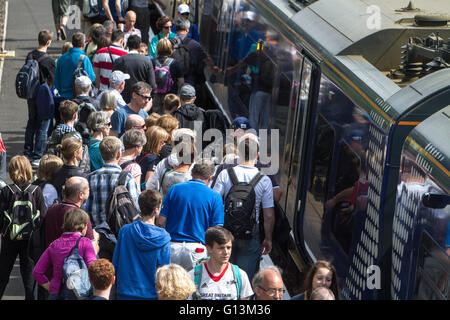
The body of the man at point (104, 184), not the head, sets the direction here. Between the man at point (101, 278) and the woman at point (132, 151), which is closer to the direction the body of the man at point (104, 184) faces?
the woman

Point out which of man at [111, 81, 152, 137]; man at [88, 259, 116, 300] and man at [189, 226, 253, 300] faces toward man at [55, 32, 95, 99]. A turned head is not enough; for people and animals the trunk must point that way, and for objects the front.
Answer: man at [88, 259, 116, 300]

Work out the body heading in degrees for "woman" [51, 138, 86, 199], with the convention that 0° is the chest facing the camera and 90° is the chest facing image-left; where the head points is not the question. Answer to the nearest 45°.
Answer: approximately 225°

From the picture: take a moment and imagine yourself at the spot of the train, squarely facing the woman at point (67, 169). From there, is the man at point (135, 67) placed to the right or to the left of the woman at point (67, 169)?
right

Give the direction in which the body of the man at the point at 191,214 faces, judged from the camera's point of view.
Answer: away from the camera

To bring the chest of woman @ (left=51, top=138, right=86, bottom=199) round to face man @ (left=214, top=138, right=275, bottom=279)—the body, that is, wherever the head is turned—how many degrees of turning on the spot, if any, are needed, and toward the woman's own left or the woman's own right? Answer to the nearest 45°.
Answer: approximately 45° to the woman's own right

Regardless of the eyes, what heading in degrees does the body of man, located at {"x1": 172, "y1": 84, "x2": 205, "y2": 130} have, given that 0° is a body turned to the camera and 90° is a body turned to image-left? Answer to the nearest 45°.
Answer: approximately 180°

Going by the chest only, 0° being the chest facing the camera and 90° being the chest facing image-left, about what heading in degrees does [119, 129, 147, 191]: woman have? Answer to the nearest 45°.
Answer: approximately 225°

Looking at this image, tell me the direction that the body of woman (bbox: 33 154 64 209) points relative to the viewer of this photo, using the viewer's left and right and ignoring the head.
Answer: facing away from the viewer and to the right of the viewer

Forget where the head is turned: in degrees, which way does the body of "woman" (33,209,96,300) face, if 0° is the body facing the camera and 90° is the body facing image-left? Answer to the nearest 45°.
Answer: approximately 225°

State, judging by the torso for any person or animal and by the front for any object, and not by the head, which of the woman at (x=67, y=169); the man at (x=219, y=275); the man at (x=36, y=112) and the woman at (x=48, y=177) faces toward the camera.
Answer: the man at (x=219, y=275)
